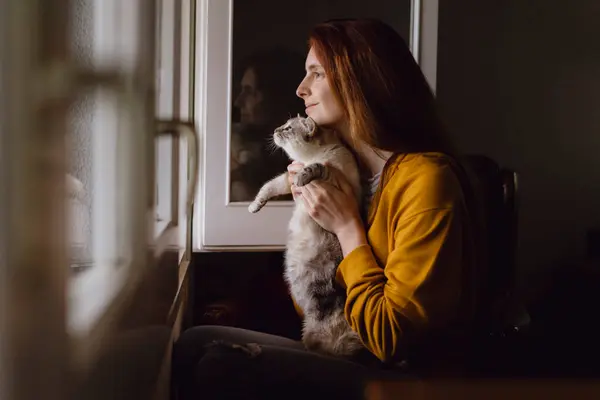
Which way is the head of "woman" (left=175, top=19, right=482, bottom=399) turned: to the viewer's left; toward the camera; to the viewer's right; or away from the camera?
to the viewer's left

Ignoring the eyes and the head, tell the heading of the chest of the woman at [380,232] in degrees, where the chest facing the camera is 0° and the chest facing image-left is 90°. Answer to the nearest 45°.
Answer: approximately 90°
